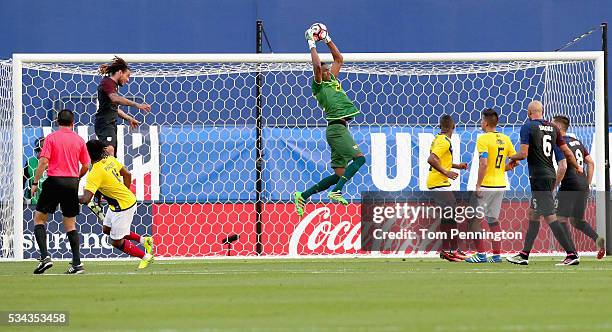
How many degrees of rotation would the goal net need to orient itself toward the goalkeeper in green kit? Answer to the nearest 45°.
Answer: approximately 45° to its left

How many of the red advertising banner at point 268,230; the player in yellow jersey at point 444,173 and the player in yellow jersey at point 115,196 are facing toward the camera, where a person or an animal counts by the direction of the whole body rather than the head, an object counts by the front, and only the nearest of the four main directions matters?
1

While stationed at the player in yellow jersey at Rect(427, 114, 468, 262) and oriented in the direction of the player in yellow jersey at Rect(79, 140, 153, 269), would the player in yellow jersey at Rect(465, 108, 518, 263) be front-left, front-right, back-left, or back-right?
back-left

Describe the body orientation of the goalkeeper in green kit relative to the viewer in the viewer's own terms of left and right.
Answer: facing the viewer and to the right of the viewer

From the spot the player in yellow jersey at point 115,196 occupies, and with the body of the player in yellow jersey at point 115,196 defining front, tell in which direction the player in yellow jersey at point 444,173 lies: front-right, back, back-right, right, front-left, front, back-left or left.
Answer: back-right

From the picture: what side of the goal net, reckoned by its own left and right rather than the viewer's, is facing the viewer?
front

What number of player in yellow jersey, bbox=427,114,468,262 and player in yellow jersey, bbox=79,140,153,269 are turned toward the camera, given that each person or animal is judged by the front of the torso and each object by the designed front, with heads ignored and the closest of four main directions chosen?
0

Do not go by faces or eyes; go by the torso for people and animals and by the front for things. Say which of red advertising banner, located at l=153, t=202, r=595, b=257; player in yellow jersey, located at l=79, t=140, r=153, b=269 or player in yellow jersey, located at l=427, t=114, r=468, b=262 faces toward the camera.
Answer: the red advertising banner

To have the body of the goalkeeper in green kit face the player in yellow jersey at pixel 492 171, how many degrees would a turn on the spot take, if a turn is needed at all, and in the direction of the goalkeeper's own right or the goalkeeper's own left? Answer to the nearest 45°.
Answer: approximately 45° to the goalkeeper's own left
